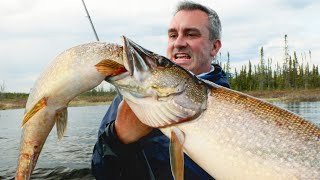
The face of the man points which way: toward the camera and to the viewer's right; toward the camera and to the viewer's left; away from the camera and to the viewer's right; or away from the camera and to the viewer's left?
toward the camera and to the viewer's left

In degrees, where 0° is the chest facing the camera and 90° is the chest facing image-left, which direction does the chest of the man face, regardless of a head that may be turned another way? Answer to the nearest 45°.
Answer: approximately 45°

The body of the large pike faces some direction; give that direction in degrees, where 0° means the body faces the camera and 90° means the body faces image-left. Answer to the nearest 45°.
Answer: approximately 90°
